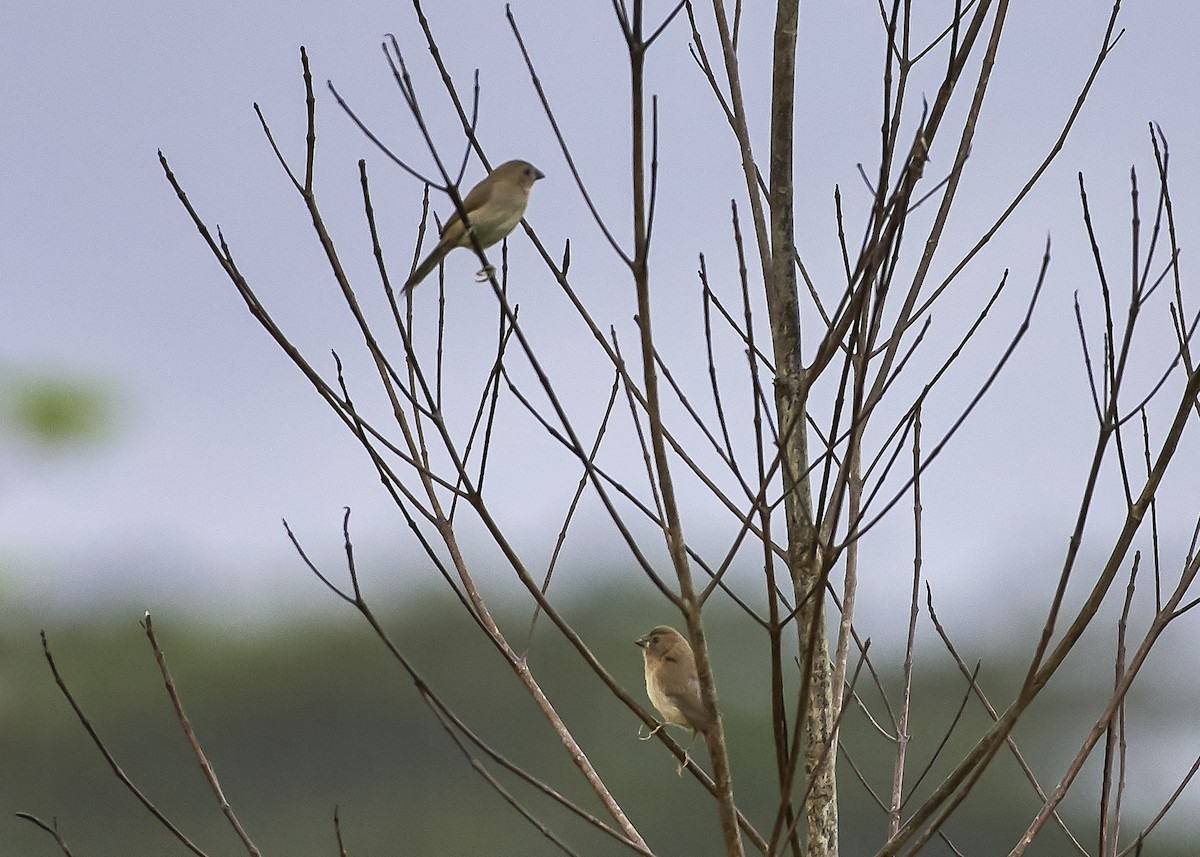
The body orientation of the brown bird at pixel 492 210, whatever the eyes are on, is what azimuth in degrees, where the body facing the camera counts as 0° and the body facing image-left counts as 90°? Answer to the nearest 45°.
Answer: approximately 270°

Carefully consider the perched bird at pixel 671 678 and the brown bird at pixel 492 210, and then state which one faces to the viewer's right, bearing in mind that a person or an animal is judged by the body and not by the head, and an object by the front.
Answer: the brown bird

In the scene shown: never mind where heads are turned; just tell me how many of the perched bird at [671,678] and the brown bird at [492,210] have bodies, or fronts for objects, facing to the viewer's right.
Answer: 1

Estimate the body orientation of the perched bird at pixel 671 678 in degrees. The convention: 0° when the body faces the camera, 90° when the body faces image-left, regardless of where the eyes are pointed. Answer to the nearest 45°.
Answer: approximately 90°

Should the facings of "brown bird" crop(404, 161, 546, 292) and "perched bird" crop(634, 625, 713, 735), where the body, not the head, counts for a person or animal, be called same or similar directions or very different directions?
very different directions

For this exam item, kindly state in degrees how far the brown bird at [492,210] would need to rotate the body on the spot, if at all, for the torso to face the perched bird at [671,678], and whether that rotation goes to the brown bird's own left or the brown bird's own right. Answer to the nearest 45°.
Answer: approximately 45° to the brown bird's own left
